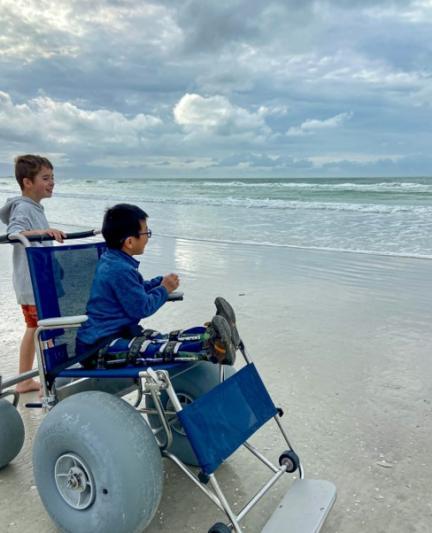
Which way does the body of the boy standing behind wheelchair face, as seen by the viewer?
to the viewer's right

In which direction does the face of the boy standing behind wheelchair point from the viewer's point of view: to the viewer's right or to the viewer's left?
to the viewer's right

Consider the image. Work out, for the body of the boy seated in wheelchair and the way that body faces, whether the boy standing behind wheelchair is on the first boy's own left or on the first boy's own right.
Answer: on the first boy's own left

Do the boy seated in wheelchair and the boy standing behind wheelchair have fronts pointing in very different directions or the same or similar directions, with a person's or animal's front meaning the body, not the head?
same or similar directions

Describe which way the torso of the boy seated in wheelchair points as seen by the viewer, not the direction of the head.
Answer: to the viewer's right

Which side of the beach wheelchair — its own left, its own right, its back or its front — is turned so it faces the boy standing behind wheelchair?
back

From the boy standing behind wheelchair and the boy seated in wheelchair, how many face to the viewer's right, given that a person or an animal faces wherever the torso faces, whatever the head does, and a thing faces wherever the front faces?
2

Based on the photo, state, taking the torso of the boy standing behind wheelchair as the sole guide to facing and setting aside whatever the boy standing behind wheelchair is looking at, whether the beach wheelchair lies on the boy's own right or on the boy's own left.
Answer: on the boy's own right

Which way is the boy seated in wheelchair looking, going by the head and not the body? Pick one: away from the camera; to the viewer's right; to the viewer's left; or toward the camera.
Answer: to the viewer's right
